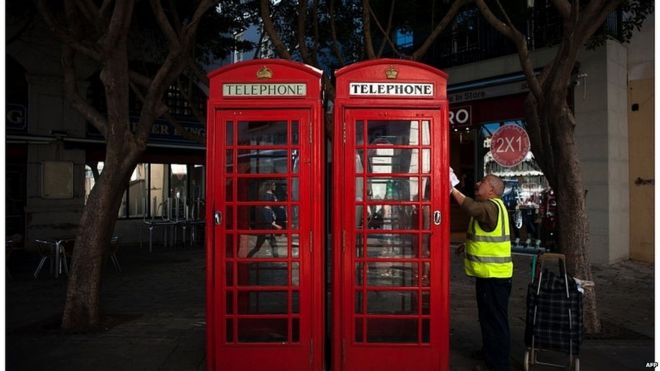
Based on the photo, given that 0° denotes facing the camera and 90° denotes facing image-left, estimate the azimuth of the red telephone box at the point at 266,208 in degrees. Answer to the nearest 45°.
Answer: approximately 0°

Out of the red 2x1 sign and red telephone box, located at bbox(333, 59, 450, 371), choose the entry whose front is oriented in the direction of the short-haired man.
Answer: the red 2x1 sign

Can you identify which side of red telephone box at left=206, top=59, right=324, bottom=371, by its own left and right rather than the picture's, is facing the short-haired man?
left

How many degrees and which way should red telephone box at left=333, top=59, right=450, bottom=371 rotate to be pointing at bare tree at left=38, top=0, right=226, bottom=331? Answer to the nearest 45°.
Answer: approximately 135° to its right

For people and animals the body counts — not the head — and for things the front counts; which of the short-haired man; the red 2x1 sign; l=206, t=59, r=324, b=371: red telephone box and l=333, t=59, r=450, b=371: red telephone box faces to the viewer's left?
the short-haired man

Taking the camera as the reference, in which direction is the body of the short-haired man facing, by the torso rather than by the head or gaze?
to the viewer's left

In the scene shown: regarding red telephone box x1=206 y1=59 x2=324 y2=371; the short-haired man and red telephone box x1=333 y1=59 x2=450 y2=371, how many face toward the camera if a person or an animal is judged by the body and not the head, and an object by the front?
2

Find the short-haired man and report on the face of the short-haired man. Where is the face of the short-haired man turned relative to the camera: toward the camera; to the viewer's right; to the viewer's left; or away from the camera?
to the viewer's left

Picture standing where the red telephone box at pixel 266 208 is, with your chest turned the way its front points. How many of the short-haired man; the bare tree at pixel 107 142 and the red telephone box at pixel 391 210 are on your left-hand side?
2

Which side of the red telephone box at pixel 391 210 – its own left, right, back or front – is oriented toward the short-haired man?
left

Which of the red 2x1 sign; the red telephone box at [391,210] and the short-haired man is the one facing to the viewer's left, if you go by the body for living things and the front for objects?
the short-haired man
